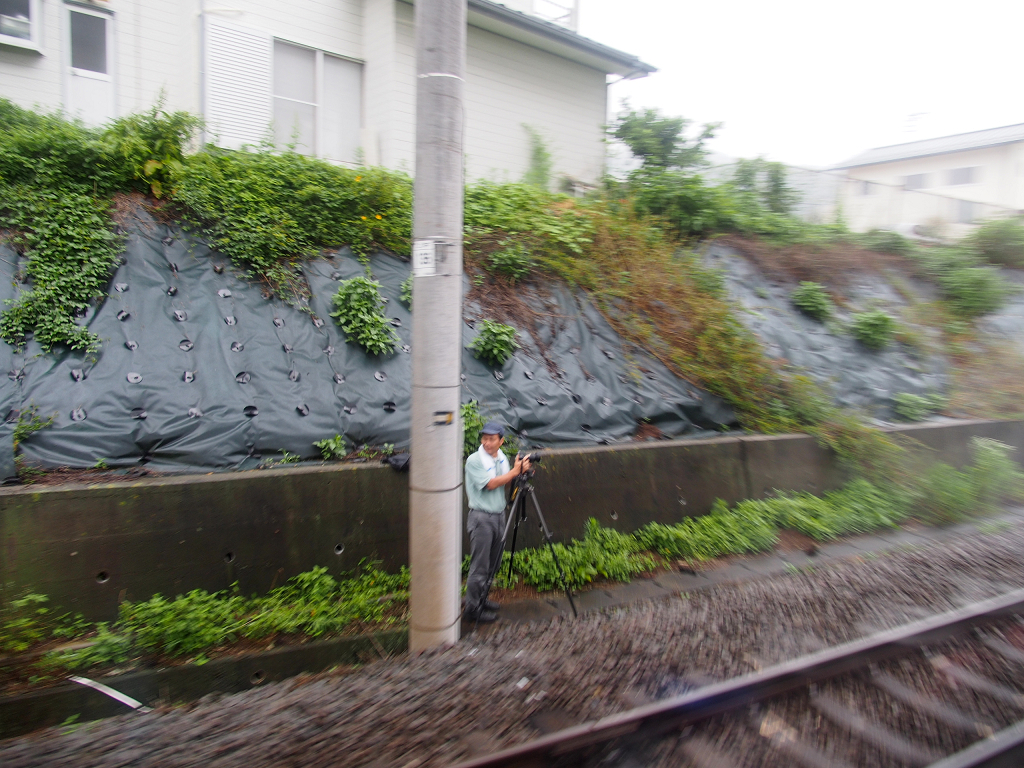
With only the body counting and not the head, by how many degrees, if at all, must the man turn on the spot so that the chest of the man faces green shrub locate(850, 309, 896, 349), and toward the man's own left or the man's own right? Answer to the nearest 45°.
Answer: approximately 90° to the man's own left

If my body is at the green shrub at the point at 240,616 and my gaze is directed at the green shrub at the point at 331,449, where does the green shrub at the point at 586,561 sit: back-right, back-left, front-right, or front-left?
front-right

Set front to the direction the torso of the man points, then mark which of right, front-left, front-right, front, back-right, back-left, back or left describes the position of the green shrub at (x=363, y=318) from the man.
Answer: back

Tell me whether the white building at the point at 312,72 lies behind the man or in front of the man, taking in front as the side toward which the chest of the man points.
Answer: behind

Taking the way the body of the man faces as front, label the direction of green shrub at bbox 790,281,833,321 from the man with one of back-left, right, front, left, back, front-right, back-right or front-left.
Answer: left

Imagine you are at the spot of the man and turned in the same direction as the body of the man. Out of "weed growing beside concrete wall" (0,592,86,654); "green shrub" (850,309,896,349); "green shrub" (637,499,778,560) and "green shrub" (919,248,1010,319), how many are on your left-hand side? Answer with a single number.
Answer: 3

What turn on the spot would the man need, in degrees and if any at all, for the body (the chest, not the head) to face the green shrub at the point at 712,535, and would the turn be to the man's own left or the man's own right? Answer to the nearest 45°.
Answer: approximately 90° to the man's own left

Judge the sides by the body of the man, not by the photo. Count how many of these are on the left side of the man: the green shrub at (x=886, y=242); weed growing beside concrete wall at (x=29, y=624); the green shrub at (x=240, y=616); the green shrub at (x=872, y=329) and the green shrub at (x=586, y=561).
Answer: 3

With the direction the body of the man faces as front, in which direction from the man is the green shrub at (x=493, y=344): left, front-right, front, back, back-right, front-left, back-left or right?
back-left

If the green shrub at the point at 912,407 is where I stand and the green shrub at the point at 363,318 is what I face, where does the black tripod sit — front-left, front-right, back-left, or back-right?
front-left

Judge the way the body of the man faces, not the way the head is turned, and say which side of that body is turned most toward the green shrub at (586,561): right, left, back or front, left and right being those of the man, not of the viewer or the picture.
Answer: left

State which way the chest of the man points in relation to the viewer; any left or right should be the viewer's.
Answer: facing the viewer and to the right of the viewer

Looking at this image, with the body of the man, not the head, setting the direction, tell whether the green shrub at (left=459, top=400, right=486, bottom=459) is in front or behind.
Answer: behind

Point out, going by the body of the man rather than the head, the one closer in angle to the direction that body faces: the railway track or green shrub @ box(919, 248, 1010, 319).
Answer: the railway track
